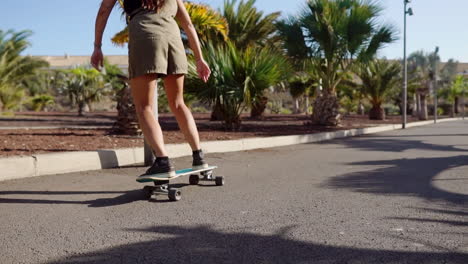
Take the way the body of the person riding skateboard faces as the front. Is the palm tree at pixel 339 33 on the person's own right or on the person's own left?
on the person's own right

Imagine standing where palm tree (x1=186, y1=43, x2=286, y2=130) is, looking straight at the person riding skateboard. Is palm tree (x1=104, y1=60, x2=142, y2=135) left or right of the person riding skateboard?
right

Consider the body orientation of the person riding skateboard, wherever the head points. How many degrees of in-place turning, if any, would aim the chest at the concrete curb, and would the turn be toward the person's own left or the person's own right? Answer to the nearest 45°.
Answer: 0° — they already face it

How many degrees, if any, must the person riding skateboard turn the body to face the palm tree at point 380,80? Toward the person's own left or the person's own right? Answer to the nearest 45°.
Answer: approximately 90° to the person's own right

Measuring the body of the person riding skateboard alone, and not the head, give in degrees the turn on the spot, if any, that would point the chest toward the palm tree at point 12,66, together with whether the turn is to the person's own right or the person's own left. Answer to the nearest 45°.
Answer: approximately 45° to the person's own right

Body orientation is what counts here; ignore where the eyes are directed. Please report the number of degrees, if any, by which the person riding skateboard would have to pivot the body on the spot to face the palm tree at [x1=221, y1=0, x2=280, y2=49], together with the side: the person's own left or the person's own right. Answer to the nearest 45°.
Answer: approximately 45° to the person's own right

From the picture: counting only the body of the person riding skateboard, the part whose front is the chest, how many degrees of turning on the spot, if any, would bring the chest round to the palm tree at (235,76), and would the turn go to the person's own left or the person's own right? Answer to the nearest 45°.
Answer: approximately 45° to the person's own right

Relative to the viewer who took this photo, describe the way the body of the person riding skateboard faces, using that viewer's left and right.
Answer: facing away from the viewer and to the left of the viewer
